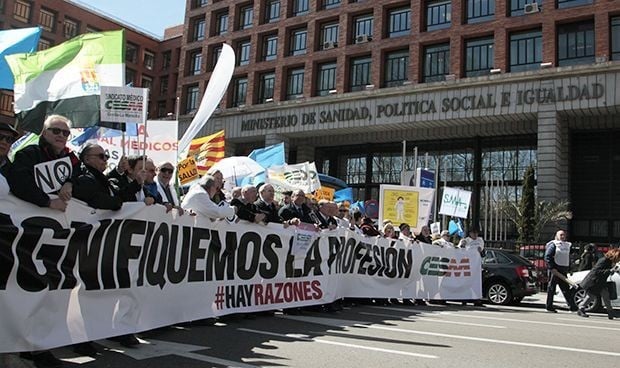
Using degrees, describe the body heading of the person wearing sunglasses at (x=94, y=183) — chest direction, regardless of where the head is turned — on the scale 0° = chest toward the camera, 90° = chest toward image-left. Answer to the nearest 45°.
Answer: approximately 315°

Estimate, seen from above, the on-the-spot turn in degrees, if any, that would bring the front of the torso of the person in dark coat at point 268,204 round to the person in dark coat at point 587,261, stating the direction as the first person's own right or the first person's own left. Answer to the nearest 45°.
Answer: approximately 90° to the first person's own left

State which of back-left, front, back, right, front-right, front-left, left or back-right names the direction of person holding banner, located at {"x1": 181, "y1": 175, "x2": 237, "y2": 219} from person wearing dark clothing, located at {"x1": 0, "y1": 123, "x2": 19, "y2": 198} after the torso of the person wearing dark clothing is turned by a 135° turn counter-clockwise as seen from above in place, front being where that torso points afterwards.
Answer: front-right

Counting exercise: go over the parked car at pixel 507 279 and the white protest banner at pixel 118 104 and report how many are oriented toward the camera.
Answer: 1

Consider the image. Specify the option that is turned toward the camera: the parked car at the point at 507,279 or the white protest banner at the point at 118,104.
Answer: the white protest banner

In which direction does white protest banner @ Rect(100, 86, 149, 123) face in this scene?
toward the camera

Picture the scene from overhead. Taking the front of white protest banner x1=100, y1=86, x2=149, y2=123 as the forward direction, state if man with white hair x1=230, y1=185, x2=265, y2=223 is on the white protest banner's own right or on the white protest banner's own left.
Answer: on the white protest banner's own left

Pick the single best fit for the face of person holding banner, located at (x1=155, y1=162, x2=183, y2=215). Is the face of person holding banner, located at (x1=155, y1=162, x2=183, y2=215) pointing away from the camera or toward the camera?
toward the camera

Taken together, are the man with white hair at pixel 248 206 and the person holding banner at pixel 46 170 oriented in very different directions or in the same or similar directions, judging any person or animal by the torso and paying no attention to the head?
same or similar directions

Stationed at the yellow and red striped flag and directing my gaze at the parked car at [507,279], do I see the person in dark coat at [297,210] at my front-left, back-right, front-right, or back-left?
front-right

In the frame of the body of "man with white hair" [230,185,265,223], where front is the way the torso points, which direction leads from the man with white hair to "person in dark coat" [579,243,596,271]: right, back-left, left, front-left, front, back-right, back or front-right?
left

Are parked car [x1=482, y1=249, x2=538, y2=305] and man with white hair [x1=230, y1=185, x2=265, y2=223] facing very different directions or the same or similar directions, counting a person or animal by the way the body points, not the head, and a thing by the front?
very different directions

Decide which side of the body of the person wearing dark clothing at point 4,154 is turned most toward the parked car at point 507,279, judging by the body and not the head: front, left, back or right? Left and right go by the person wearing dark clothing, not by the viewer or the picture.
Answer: left

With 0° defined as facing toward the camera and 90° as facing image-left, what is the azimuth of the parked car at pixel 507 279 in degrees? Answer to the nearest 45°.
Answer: approximately 135°

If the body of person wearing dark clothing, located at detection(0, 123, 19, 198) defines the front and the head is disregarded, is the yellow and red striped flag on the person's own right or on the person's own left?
on the person's own left

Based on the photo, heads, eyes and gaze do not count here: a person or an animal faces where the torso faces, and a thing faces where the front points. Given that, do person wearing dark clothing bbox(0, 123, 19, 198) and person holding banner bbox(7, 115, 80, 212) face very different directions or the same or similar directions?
same or similar directions

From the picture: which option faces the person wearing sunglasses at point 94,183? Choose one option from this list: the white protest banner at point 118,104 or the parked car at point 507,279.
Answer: the white protest banner

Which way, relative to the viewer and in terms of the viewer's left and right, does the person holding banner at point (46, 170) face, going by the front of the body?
facing the viewer and to the right of the viewer
